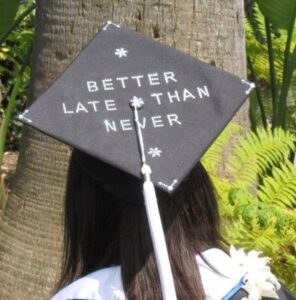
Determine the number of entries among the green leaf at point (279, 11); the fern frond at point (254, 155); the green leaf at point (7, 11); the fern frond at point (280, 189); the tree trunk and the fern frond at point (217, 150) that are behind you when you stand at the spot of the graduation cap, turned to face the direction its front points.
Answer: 0

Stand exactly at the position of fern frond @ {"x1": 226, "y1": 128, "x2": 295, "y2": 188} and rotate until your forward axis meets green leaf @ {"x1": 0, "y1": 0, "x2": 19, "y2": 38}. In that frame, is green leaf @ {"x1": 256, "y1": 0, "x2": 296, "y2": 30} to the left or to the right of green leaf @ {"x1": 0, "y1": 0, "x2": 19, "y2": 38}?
right

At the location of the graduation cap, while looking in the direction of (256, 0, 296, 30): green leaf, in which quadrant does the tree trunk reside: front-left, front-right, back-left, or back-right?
front-left

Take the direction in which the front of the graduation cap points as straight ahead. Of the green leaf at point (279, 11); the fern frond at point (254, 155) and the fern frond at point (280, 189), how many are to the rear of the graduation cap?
0

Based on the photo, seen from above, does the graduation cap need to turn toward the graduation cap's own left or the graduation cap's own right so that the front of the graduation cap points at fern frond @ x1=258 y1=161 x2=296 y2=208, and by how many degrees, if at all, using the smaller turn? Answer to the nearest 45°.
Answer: approximately 45° to the graduation cap's own right

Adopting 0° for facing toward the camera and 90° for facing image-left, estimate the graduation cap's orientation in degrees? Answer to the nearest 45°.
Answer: approximately 180°

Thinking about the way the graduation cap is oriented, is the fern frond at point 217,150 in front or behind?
in front

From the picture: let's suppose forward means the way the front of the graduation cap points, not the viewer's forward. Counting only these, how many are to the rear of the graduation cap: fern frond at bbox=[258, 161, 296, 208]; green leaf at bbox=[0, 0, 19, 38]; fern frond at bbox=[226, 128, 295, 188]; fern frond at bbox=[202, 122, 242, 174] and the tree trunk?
0

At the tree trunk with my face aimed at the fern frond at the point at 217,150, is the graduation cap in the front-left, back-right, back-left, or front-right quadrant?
front-right

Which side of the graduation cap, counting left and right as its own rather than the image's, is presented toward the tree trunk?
front

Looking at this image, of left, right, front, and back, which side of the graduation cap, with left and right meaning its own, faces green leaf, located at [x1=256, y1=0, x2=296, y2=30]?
front

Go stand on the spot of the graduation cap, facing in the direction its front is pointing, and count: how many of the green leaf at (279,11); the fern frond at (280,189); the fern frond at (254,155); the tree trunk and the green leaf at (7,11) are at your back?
0

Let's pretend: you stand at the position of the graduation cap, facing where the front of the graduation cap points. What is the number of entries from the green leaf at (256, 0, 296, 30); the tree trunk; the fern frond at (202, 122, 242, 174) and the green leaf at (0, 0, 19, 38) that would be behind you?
0
